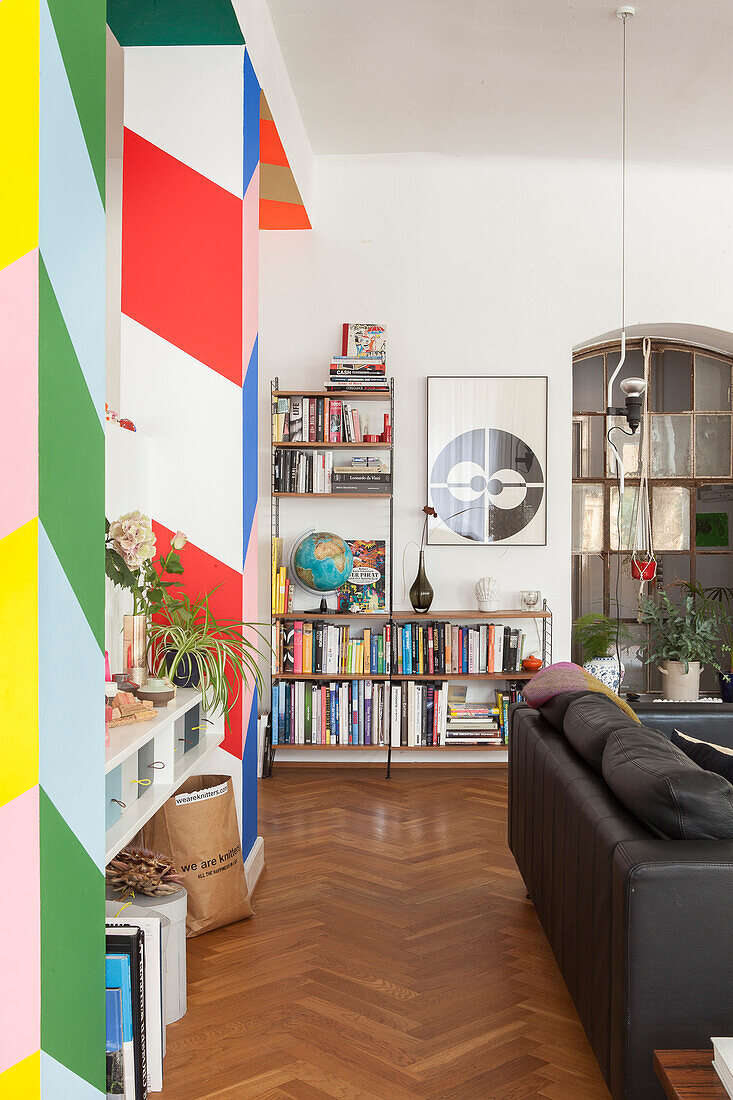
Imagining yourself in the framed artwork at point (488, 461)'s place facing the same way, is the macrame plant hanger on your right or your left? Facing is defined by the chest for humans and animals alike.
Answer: on your left

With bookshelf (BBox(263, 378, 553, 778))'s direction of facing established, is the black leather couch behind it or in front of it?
in front

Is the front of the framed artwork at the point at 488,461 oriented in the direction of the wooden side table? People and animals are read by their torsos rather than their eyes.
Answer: yes

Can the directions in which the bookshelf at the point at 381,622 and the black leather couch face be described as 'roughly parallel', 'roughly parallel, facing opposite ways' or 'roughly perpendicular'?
roughly perpendicular

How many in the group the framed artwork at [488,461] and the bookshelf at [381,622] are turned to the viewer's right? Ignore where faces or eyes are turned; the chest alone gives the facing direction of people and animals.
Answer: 0

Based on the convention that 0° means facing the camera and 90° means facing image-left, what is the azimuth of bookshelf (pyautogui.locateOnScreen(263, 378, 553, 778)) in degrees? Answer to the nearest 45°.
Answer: approximately 0°

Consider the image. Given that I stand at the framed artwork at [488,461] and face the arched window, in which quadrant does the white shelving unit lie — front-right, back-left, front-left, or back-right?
back-right

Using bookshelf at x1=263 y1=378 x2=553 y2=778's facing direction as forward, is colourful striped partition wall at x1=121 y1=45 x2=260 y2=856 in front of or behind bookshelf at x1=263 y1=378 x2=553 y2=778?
in front
